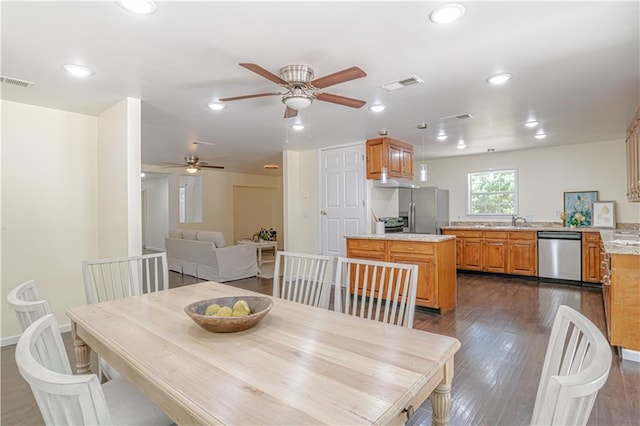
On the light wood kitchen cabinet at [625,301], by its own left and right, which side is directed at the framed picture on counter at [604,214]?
right

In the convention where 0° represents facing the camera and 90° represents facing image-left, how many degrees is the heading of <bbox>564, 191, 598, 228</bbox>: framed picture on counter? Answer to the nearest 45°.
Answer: approximately 0°

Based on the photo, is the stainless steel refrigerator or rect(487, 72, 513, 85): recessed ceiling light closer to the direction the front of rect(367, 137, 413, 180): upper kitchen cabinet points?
the recessed ceiling light

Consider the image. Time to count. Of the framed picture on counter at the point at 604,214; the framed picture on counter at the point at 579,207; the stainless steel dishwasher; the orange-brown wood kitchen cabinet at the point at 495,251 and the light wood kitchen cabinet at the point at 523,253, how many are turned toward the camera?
5

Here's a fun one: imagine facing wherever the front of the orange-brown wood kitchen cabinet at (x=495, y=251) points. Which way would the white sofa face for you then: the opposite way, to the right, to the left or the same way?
the opposite way

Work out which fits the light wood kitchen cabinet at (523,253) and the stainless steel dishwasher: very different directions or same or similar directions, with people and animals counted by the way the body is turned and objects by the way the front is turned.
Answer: same or similar directions

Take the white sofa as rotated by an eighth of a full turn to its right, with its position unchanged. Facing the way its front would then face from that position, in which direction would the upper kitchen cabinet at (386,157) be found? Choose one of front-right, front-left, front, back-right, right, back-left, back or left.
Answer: front-right

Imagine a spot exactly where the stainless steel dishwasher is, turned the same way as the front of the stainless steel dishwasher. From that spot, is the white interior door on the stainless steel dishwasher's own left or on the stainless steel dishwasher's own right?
on the stainless steel dishwasher's own right

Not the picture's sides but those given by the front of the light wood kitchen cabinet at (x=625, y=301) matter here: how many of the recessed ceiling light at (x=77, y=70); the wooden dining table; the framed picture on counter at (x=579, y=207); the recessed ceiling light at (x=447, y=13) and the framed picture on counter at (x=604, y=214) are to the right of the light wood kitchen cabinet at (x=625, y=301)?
2

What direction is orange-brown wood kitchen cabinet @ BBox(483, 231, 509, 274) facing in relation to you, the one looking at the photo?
facing the viewer

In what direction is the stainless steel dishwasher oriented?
toward the camera

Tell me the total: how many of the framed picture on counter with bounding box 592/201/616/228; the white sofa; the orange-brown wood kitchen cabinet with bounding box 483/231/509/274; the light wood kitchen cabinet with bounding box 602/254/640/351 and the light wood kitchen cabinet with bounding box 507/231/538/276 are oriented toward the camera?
3

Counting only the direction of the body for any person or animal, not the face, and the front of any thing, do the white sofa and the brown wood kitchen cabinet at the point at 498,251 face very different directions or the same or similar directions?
very different directions

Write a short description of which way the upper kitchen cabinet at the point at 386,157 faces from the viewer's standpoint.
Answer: facing the viewer and to the right of the viewer

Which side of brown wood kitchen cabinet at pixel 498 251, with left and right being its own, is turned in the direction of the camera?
front

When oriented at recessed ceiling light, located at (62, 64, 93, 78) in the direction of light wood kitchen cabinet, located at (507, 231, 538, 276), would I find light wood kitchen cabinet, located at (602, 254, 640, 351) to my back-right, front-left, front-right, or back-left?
front-right

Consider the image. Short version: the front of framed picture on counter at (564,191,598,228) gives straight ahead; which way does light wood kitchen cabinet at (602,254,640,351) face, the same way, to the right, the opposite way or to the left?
to the right
